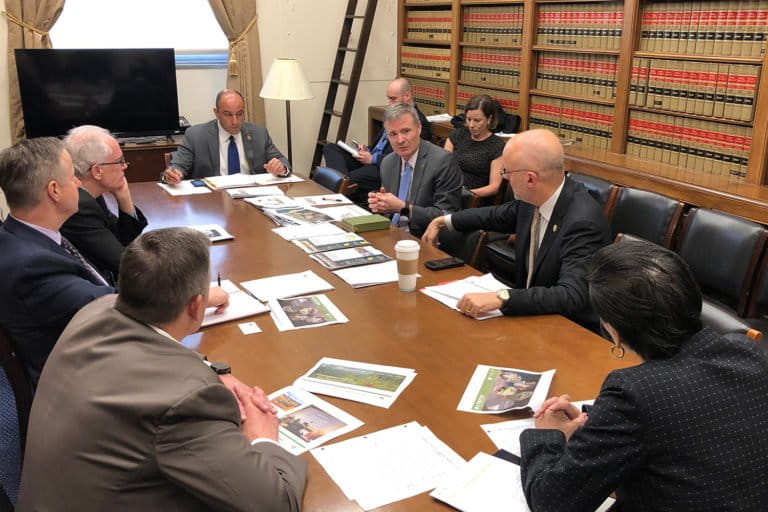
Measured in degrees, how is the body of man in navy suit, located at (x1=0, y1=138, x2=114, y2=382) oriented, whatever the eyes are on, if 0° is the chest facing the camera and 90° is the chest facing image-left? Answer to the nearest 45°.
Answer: approximately 270°

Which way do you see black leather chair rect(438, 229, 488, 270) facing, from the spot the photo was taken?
facing the viewer and to the left of the viewer

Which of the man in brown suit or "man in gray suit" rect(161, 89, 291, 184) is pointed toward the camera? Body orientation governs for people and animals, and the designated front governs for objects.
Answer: the man in gray suit

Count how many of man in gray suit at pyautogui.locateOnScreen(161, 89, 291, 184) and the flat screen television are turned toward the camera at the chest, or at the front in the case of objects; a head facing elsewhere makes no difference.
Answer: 2

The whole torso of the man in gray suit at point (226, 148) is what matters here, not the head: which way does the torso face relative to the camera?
toward the camera

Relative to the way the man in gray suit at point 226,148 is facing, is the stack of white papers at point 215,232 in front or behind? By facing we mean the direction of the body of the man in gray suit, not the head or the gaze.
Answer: in front

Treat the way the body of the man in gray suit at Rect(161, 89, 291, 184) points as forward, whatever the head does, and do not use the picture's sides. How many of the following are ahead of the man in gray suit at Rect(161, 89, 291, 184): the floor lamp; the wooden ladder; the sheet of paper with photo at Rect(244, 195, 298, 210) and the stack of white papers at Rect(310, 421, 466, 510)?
2

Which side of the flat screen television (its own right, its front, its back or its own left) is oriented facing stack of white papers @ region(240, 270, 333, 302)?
front

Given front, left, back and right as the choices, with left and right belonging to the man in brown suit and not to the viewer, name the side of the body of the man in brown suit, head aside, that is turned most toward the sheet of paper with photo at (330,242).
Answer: front

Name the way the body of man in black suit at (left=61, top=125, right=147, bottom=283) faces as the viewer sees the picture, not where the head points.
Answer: to the viewer's right

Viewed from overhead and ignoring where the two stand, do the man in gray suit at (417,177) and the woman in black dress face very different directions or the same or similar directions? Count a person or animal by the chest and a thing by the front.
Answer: same or similar directions

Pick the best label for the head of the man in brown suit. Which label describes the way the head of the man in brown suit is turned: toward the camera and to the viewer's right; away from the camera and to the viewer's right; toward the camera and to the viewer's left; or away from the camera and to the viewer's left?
away from the camera and to the viewer's right

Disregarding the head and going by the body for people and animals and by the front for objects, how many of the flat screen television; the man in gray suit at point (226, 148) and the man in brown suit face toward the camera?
2

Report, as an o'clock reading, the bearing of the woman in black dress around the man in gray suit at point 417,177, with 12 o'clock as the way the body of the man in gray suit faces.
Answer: The woman in black dress is roughly at 5 o'clock from the man in gray suit.

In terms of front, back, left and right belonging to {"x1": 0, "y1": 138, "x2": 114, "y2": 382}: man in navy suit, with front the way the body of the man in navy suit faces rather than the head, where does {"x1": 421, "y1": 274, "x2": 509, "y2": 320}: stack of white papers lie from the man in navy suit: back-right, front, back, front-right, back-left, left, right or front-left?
front
